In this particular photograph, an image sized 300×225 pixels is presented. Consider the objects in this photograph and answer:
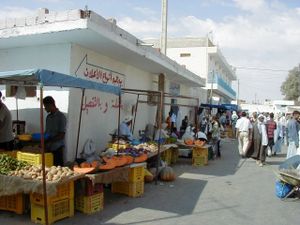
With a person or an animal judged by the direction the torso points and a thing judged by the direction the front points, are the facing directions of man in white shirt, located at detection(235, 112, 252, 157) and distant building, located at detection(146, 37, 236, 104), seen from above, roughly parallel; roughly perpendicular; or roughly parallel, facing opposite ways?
roughly perpendicular

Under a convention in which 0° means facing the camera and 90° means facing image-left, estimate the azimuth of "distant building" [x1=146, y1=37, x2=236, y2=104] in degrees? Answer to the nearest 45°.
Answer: approximately 270°

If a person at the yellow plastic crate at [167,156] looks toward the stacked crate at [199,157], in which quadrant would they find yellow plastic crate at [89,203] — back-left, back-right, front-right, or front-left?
back-right

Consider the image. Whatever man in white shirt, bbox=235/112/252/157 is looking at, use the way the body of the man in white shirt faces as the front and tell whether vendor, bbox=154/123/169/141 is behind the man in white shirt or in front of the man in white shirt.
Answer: behind

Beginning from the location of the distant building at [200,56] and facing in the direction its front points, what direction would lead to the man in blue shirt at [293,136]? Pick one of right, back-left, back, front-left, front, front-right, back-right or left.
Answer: right

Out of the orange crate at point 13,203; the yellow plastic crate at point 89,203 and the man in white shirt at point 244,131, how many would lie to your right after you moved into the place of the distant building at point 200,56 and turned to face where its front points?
3

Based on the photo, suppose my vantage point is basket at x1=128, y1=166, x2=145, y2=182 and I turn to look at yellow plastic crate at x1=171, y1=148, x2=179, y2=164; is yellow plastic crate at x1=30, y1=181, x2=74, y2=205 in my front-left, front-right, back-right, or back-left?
back-left

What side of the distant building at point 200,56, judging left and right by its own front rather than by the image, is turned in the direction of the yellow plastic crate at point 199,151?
right

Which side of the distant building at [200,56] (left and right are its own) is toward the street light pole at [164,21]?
right
